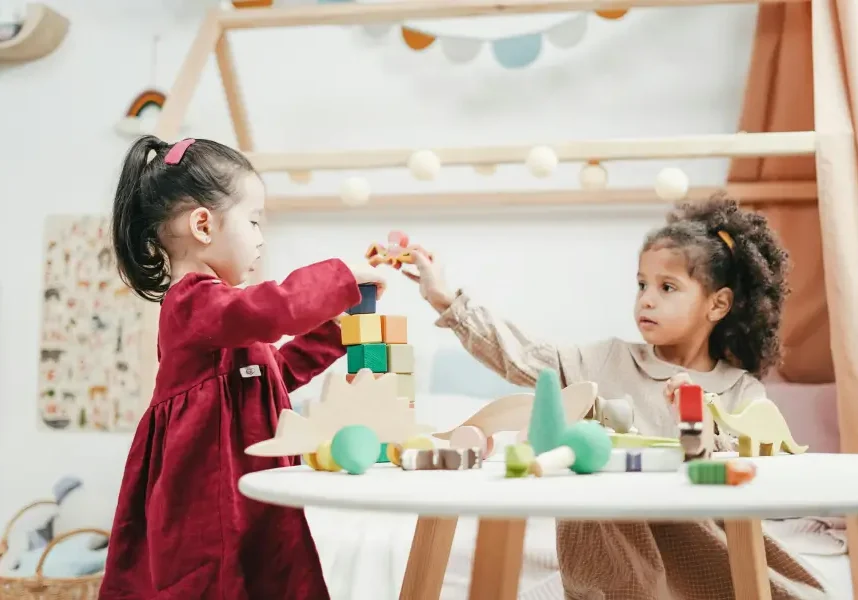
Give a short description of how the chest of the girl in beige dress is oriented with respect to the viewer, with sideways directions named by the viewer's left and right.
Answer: facing the viewer and to the left of the viewer

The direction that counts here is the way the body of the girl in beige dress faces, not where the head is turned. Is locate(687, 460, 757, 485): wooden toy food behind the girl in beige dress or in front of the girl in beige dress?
in front

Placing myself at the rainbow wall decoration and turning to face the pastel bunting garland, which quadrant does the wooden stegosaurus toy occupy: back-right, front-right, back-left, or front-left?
front-right

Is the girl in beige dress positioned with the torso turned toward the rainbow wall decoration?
no

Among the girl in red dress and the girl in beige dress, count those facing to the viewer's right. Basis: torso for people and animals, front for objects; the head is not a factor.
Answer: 1

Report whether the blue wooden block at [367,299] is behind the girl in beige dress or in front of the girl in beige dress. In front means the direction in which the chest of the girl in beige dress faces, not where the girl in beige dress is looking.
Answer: in front

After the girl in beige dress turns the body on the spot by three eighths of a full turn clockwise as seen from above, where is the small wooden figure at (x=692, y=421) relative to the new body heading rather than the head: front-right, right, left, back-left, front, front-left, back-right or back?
back

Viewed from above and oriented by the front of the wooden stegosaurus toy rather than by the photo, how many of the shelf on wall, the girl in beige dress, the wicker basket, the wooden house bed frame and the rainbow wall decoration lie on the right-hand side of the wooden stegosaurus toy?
0

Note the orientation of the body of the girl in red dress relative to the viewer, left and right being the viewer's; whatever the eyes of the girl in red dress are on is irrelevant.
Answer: facing to the right of the viewer

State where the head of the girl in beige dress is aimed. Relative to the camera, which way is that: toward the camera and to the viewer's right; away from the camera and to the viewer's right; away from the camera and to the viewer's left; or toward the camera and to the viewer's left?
toward the camera and to the viewer's left

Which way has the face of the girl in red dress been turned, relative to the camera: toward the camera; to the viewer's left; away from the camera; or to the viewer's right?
to the viewer's right

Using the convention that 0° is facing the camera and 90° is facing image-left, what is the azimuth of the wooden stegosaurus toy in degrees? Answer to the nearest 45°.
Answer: approximately 270°

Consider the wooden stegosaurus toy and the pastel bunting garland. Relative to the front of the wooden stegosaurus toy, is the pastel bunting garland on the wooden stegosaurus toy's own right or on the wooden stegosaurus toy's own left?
on the wooden stegosaurus toy's own left

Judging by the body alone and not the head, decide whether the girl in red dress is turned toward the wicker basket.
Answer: no

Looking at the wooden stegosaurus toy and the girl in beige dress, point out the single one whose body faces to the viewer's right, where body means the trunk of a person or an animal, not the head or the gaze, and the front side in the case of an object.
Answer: the wooden stegosaurus toy

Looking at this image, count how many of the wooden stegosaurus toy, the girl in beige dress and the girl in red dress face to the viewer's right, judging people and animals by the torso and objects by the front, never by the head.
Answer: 2

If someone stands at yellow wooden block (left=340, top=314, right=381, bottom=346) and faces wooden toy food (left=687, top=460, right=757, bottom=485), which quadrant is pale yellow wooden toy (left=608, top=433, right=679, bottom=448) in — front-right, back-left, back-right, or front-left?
front-left
